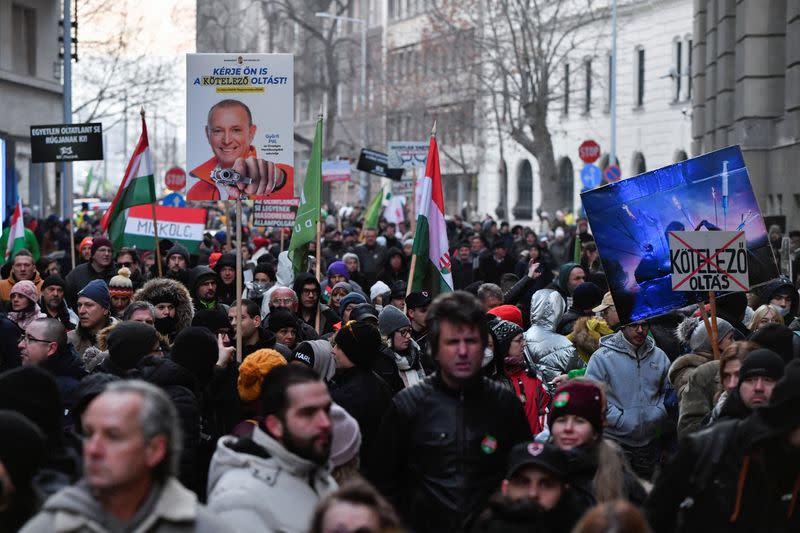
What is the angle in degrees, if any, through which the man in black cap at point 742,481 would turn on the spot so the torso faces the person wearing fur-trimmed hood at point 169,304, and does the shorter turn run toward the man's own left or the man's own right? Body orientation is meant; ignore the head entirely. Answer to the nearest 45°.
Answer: approximately 90° to the man's own right

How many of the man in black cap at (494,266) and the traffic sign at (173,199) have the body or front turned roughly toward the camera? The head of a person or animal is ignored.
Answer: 2

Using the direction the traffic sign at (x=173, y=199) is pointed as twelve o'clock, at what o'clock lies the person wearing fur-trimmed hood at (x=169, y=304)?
The person wearing fur-trimmed hood is roughly at 12 o'clock from the traffic sign.

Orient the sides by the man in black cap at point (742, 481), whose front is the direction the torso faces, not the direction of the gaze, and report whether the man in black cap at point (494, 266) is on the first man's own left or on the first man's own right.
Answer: on the first man's own right

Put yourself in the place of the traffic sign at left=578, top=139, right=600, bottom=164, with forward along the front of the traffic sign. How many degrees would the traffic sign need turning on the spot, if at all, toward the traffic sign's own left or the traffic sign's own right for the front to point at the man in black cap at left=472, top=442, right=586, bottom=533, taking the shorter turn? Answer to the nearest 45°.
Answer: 0° — it already faces them

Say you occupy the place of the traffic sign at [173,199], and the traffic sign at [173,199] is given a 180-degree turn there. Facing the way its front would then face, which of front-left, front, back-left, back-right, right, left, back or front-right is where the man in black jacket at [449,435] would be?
back

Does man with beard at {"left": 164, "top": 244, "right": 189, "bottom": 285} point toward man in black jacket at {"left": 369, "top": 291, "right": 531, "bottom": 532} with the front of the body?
yes

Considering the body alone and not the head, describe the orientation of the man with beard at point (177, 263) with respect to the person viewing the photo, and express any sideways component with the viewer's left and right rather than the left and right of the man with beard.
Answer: facing the viewer

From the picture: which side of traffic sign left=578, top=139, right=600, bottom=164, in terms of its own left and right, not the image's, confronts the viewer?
front

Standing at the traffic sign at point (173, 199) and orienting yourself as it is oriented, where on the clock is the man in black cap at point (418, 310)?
The man in black cap is roughly at 12 o'clock from the traffic sign.

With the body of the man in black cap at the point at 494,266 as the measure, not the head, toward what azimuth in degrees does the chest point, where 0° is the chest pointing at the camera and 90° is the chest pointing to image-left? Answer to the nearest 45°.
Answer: approximately 0°

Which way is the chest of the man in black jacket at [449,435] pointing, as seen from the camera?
toward the camera

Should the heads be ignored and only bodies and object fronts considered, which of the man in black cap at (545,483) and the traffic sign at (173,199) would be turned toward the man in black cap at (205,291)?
the traffic sign

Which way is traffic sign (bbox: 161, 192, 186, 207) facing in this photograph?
toward the camera
